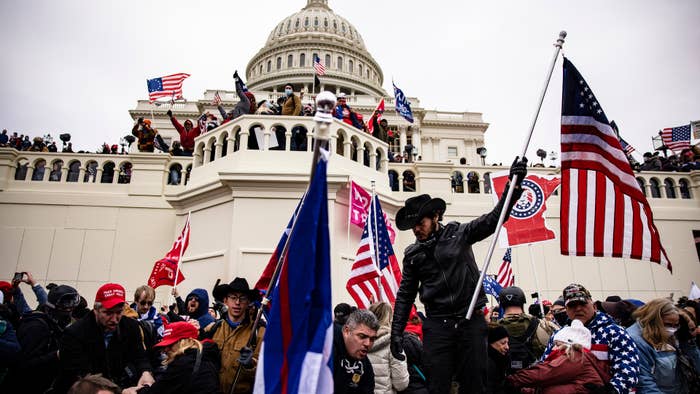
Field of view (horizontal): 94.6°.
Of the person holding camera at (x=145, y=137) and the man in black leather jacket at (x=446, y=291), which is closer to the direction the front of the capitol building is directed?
the man in black leather jacket

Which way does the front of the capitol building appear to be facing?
toward the camera

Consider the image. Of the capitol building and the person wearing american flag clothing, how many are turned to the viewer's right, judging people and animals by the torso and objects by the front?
0

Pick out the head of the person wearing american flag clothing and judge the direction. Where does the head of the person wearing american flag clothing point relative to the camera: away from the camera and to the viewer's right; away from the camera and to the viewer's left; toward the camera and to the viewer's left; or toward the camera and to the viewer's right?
toward the camera and to the viewer's left

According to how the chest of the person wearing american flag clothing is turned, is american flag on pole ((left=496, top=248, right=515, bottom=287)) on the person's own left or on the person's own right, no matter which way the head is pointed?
on the person's own right

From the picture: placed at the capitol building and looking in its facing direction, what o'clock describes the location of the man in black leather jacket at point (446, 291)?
The man in black leather jacket is roughly at 11 o'clock from the capitol building.

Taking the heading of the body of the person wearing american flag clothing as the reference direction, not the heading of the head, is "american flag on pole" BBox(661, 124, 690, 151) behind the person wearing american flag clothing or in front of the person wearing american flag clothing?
behind

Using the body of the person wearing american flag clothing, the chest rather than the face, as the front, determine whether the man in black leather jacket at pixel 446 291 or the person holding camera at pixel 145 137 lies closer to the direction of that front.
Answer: the man in black leather jacket

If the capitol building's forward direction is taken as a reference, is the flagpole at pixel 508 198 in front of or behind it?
in front

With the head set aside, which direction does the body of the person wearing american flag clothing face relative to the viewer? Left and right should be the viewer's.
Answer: facing the viewer and to the left of the viewer
